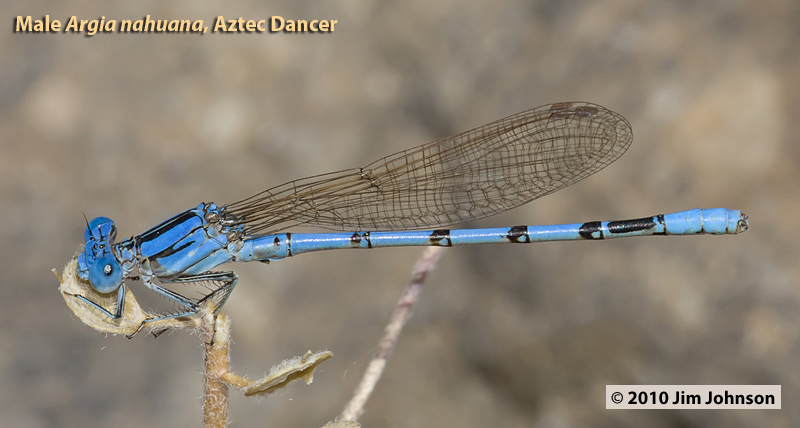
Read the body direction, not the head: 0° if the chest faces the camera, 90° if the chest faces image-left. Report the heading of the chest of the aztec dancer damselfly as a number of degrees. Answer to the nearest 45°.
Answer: approximately 90°
